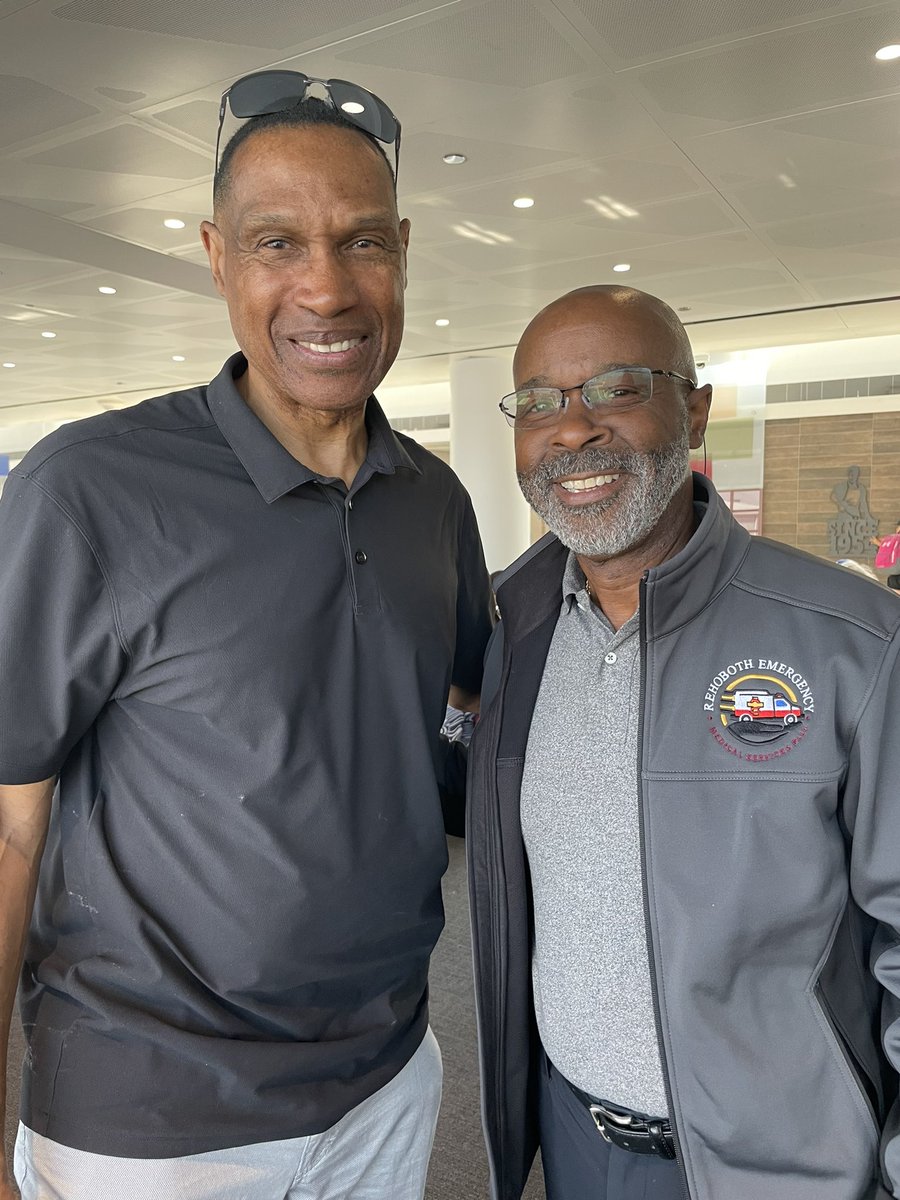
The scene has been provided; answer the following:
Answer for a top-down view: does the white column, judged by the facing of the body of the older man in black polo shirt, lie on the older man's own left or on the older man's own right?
on the older man's own left

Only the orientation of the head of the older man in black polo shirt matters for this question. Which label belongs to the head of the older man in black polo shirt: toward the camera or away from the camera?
toward the camera

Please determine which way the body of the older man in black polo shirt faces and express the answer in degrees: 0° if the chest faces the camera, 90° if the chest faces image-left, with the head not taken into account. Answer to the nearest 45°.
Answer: approximately 315°

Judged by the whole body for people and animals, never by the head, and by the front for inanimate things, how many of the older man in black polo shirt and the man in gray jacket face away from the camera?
0

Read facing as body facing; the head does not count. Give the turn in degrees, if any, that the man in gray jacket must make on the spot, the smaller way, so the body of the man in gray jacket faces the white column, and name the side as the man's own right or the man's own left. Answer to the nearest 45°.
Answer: approximately 135° to the man's own right

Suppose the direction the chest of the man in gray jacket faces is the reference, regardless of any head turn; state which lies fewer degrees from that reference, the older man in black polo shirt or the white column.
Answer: the older man in black polo shirt
